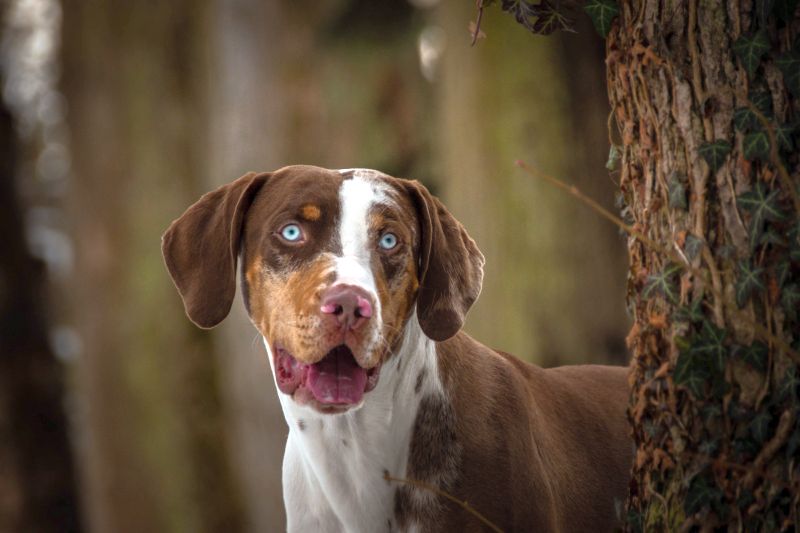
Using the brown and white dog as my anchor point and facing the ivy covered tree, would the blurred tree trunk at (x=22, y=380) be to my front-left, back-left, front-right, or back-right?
back-left

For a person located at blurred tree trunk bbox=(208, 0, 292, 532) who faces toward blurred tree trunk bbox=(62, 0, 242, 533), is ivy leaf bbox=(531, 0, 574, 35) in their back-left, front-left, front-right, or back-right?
back-left

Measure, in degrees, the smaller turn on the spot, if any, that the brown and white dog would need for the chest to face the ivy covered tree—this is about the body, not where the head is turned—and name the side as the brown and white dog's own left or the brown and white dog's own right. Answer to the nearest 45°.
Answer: approximately 135° to the brown and white dog's own left

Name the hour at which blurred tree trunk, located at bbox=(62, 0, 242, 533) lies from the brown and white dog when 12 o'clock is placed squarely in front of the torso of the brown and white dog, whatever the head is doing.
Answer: The blurred tree trunk is roughly at 4 o'clock from the brown and white dog.

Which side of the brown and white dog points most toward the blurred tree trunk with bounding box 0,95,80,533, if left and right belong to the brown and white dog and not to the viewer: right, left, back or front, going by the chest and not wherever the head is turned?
right

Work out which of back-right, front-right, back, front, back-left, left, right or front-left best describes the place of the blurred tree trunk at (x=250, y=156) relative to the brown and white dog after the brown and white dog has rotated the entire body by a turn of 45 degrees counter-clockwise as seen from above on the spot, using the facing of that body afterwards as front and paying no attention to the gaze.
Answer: back

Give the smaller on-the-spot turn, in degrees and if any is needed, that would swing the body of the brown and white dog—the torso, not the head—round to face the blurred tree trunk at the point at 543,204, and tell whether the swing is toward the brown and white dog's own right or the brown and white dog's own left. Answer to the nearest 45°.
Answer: approximately 135° to the brown and white dog's own right

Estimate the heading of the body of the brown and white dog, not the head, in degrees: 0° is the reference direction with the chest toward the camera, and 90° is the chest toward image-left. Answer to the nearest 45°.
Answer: approximately 45°
